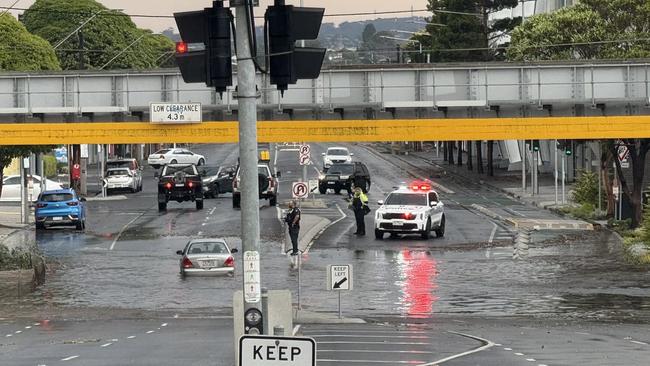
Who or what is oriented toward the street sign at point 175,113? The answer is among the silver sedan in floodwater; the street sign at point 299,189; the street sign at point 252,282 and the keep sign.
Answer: the silver sedan in floodwater

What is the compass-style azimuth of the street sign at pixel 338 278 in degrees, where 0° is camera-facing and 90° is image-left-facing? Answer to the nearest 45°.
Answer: approximately 0°

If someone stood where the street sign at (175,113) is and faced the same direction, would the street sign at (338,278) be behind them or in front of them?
in front

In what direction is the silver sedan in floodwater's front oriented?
away from the camera

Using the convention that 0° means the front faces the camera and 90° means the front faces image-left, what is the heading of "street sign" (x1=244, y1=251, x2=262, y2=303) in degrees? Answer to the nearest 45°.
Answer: approximately 0°
